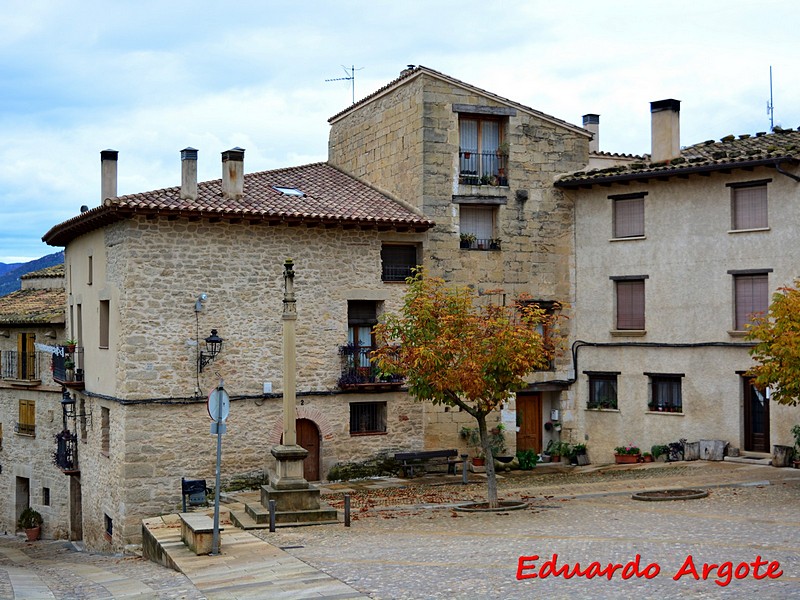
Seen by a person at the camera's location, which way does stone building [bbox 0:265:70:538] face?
facing the viewer

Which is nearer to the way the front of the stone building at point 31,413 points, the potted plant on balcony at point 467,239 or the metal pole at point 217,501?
the metal pole

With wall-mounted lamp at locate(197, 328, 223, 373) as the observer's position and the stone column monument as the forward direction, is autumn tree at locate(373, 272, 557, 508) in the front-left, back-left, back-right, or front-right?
front-left

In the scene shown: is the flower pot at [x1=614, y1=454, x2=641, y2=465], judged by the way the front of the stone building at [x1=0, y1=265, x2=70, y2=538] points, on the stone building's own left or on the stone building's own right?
on the stone building's own left

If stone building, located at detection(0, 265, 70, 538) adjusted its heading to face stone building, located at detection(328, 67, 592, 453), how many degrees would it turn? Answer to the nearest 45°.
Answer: approximately 45° to its left

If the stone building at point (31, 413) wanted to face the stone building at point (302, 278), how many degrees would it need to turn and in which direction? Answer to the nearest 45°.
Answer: approximately 45° to its left

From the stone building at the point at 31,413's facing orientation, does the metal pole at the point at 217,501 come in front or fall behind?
in front

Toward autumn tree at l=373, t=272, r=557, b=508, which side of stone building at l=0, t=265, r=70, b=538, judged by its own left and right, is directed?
front
